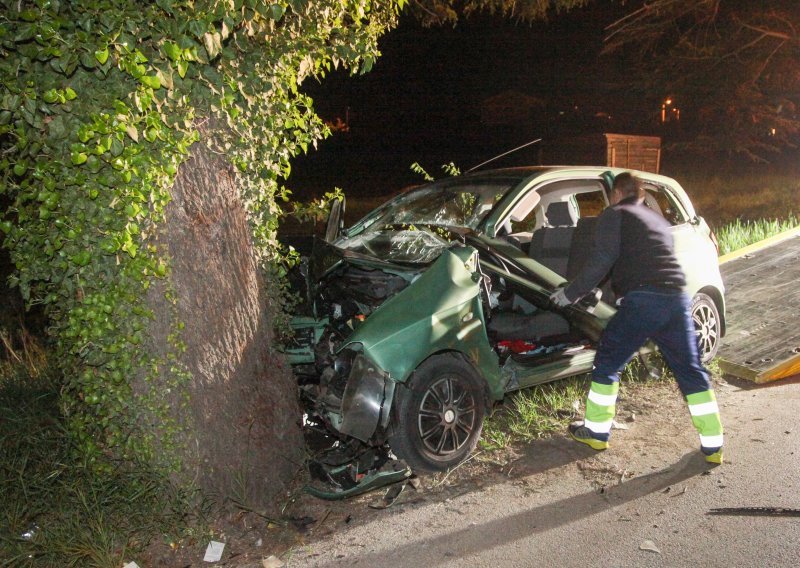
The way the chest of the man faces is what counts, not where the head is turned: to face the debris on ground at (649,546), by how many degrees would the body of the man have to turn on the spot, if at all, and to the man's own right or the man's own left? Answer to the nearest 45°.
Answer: approximately 135° to the man's own left

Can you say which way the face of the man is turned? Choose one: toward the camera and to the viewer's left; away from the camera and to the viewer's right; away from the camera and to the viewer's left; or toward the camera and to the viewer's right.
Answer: away from the camera and to the viewer's left

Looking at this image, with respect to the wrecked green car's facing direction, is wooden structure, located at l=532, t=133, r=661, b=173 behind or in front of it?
behind

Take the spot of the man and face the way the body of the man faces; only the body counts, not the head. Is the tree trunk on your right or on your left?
on your left

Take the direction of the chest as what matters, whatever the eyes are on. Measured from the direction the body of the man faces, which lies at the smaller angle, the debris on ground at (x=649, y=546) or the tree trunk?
the tree trunk

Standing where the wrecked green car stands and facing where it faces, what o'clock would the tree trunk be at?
The tree trunk is roughly at 12 o'clock from the wrecked green car.

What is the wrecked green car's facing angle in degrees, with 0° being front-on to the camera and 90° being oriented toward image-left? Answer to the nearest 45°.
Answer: approximately 45°

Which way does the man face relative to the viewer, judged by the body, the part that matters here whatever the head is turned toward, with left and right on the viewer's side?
facing away from the viewer and to the left of the viewer

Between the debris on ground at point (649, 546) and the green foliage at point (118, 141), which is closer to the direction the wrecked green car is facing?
the green foliage

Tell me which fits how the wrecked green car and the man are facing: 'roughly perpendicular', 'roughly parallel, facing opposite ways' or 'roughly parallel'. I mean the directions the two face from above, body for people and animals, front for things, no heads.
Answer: roughly perpendicular

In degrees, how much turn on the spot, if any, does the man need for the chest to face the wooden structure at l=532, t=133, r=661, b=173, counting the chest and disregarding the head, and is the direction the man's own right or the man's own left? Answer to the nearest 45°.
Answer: approximately 45° to the man's own right

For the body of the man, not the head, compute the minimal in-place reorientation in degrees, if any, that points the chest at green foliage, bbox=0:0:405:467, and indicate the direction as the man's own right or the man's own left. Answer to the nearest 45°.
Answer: approximately 90° to the man's own left

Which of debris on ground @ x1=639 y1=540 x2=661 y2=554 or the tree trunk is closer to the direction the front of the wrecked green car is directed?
the tree trunk

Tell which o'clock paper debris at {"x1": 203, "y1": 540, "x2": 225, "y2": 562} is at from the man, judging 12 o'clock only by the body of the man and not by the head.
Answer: The paper debris is roughly at 9 o'clock from the man.

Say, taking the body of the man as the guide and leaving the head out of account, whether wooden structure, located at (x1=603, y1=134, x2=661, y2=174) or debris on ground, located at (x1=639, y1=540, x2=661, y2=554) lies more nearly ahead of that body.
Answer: the wooden structure
